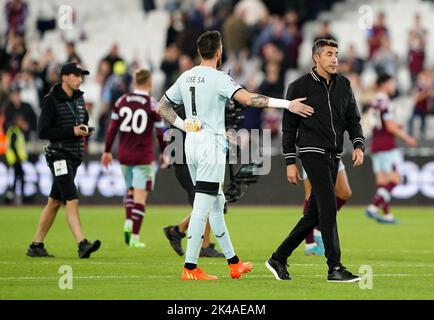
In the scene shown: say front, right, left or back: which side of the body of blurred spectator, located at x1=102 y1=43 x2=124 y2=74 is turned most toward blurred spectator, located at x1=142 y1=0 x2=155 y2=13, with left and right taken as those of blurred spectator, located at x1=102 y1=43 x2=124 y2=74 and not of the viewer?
back

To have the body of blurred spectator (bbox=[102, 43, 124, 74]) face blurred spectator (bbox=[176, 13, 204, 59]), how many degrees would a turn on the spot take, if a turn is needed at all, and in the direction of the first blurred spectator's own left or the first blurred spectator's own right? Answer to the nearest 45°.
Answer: approximately 90° to the first blurred spectator's own left

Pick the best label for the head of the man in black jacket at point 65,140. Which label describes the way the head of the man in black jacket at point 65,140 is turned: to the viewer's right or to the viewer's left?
to the viewer's right

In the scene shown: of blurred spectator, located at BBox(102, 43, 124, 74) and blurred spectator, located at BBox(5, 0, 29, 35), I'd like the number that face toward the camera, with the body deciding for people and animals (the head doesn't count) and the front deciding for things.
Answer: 2

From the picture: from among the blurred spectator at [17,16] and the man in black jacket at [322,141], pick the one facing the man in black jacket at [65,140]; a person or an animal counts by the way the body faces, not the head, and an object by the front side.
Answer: the blurred spectator

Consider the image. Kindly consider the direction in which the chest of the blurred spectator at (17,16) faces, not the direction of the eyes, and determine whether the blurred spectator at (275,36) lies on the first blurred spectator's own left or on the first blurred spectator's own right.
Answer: on the first blurred spectator's own left

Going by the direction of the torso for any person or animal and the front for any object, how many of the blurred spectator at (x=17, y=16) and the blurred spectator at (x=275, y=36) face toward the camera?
2

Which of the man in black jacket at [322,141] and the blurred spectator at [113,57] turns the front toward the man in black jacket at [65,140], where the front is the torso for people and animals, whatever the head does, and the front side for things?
the blurred spectator
